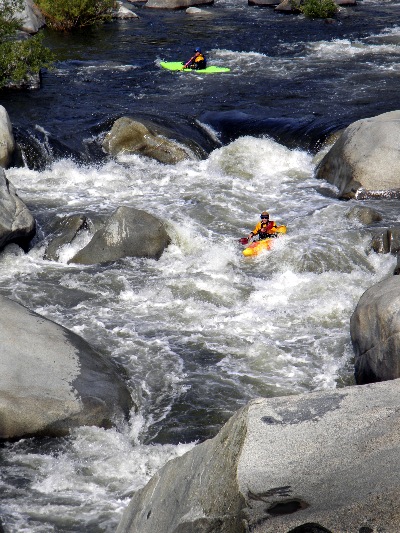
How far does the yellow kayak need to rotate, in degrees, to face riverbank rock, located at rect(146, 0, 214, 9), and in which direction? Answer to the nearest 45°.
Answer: approximately 135° to its right

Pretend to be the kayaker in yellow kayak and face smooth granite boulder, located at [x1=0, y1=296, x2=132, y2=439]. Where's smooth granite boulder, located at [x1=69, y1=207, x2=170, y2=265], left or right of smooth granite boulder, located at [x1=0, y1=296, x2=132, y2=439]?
right

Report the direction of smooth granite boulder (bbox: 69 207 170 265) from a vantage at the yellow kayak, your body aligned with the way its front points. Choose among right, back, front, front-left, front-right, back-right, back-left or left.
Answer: front-right

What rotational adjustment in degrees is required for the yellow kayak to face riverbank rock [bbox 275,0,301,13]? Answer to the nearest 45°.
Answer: approximately 135° to its right

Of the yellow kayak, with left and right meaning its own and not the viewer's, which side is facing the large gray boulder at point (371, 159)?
back

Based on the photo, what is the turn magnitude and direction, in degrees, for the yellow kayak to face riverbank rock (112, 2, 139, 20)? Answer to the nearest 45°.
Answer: approximately 135° to its right

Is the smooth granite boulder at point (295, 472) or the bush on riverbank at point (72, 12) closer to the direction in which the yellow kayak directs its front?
the smooth granite boulder

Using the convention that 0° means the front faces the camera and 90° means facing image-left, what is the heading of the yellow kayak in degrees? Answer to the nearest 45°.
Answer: approximately 45°

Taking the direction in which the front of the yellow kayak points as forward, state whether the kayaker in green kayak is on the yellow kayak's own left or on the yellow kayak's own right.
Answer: on the yellow kayak's own right

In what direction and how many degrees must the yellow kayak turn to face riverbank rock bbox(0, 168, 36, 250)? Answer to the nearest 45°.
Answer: approximately 45° to its right

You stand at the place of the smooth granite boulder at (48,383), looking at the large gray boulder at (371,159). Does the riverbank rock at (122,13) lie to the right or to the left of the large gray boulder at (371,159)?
left

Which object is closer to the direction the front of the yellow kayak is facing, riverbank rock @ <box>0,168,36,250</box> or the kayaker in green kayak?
the riverbank rock
